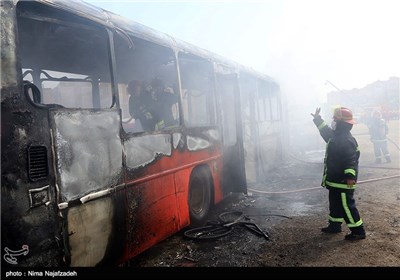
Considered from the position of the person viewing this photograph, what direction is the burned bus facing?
facing away from the viewer and to the right of the viewer

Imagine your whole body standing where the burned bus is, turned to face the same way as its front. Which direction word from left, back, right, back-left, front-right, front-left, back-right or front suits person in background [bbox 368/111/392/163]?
front

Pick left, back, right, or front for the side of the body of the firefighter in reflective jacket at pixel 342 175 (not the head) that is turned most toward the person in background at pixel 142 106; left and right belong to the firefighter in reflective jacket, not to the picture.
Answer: front

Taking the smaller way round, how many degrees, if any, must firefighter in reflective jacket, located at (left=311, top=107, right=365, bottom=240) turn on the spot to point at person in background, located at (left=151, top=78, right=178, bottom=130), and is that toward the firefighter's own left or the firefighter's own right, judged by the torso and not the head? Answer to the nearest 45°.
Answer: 0° — they already face them

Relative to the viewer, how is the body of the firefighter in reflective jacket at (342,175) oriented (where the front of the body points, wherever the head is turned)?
to the viewer's left

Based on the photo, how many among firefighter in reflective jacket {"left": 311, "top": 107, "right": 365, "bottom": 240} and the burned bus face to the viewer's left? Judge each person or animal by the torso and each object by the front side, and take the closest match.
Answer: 1

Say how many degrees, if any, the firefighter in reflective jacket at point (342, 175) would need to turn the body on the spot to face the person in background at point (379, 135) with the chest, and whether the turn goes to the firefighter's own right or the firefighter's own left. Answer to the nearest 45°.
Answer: approximately 90° to the firefighter's own right

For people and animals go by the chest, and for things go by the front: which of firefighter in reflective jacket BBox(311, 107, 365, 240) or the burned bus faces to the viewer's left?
the firefighter in reflective jacket
